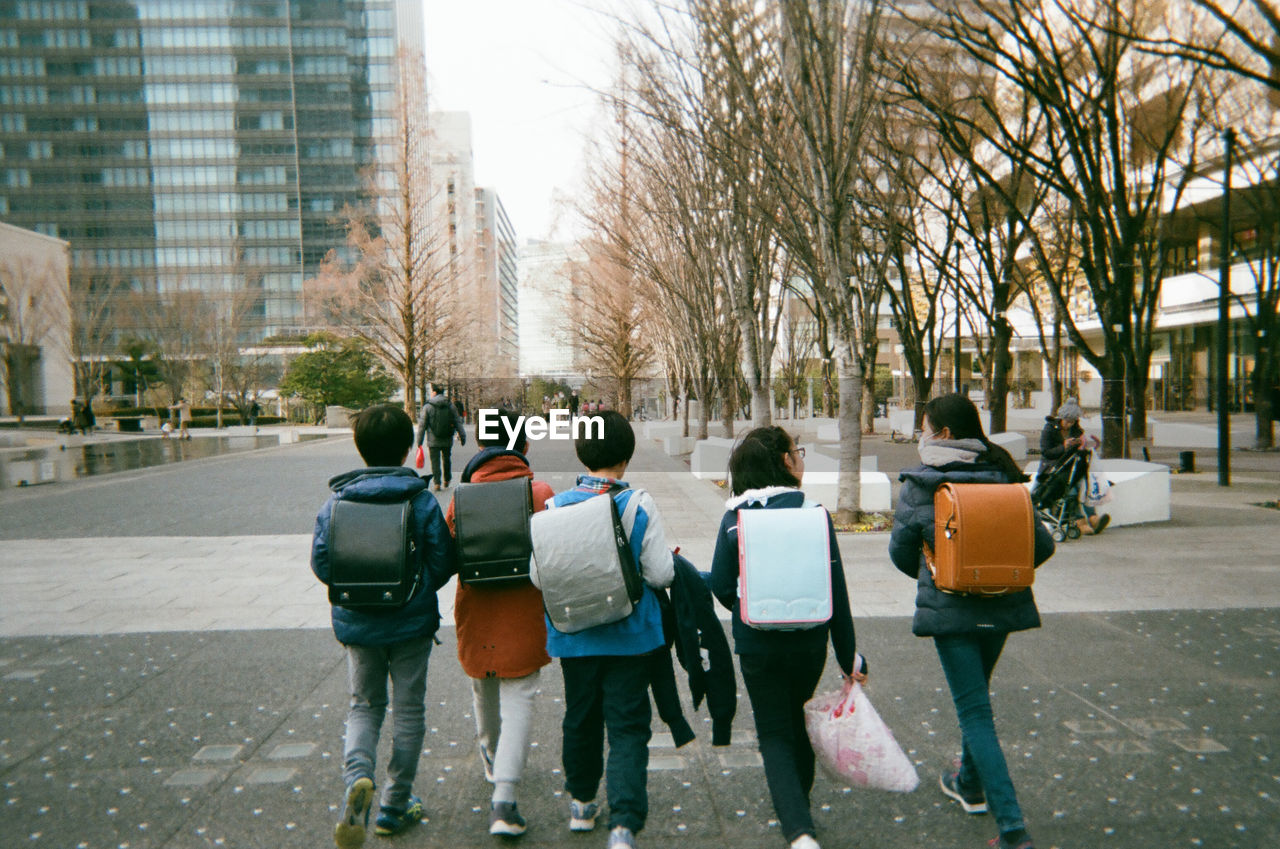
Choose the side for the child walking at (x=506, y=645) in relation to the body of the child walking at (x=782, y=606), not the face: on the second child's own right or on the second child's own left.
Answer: on the second child's own left

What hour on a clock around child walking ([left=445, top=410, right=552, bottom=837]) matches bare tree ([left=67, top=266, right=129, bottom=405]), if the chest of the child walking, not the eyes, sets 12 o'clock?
The bare tree is roughly at 11 o'clock from the child walking.

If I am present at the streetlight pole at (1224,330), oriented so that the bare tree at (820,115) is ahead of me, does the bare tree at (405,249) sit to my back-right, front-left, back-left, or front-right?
front-right

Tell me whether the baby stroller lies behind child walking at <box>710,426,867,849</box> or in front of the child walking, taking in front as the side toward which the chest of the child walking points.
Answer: in front

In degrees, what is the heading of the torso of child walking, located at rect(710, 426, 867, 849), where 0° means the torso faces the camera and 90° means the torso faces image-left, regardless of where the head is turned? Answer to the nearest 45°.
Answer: approximately 180°

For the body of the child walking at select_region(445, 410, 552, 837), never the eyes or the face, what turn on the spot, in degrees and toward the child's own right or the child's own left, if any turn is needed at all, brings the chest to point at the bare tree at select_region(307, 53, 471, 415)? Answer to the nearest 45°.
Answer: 0° — they already face it

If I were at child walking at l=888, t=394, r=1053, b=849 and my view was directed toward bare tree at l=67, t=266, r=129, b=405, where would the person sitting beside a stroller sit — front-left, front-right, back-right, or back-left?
front-right

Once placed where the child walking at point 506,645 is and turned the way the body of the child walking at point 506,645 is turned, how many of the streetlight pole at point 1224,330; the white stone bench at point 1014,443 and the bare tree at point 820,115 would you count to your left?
0

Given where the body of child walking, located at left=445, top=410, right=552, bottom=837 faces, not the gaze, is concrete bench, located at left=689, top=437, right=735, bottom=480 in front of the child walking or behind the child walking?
in front

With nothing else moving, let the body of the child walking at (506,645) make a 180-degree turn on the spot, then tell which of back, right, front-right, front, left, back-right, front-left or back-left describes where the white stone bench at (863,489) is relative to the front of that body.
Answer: back-left

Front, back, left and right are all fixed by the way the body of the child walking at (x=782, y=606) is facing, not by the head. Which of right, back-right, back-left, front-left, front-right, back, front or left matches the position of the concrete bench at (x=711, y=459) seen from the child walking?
front

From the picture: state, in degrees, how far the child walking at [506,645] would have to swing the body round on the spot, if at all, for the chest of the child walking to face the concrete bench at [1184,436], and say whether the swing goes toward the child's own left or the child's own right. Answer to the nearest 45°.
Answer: approximately 45° to the child's own right

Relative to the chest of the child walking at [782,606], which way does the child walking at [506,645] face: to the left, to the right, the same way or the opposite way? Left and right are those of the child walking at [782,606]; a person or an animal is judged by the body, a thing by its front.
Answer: the same way

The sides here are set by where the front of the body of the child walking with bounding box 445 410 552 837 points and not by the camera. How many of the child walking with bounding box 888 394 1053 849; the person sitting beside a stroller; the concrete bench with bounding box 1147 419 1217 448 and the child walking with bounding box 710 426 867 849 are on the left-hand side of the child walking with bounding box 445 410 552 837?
0

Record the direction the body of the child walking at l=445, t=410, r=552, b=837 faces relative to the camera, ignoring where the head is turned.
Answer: away from the camera

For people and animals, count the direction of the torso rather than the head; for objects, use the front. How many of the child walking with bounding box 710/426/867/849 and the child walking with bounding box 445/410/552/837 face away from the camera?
2

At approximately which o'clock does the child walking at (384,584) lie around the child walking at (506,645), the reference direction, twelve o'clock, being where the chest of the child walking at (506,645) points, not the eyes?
the child walking at (384,584) is roughly at 9 o'clock from the child walking at (506,645).

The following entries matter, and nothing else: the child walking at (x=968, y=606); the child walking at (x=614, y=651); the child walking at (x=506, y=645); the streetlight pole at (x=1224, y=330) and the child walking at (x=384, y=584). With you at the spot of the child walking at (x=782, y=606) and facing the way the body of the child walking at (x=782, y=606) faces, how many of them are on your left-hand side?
3

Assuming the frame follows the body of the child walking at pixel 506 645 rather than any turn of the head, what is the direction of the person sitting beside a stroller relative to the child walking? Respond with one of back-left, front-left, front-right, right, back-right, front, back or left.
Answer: front-right
